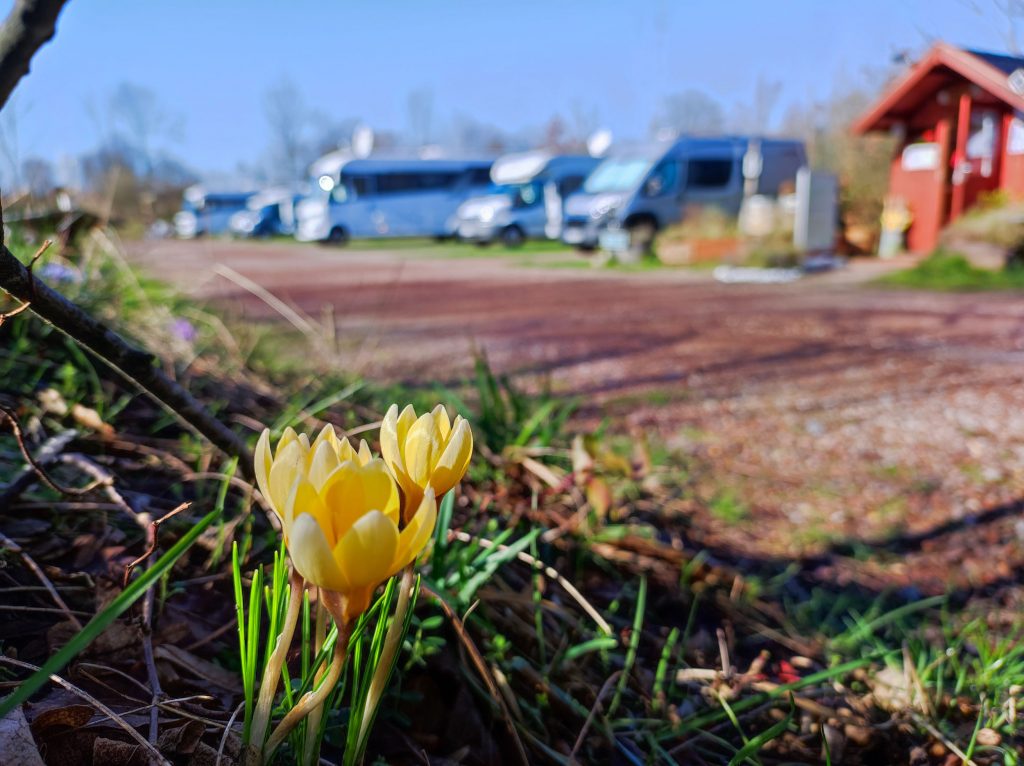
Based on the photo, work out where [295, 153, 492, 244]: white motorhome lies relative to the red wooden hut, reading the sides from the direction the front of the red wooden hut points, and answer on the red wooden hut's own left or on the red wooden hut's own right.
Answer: on the red wooden hut's own right

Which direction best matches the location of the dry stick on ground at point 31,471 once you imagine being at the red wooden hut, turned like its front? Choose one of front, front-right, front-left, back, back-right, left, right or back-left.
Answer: front-left

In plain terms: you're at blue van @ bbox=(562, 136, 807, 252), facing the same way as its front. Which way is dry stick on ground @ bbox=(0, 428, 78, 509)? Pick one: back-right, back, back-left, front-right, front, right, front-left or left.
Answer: front-left

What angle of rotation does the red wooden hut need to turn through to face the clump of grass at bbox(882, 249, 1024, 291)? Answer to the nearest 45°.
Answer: approximately 45° to its left

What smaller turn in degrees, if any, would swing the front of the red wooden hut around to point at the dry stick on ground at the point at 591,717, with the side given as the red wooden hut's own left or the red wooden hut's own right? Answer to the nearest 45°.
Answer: approximately 45° to the red wooden hut's own left

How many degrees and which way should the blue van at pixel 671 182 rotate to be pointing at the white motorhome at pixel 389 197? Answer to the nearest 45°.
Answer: approximately 90° to its right

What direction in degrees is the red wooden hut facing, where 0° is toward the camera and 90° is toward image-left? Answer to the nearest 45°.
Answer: approximately 45°

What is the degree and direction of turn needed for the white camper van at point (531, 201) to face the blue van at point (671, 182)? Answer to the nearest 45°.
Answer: approximately 90° to its left

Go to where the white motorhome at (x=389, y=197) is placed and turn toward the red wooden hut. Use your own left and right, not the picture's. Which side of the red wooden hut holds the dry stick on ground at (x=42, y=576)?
right
